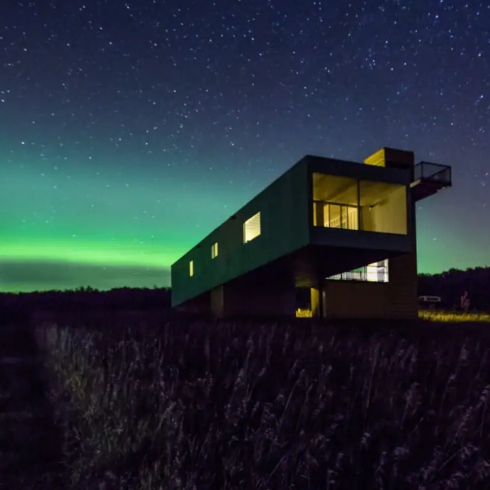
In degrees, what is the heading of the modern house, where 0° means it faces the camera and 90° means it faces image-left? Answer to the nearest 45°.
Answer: approximately 315°
